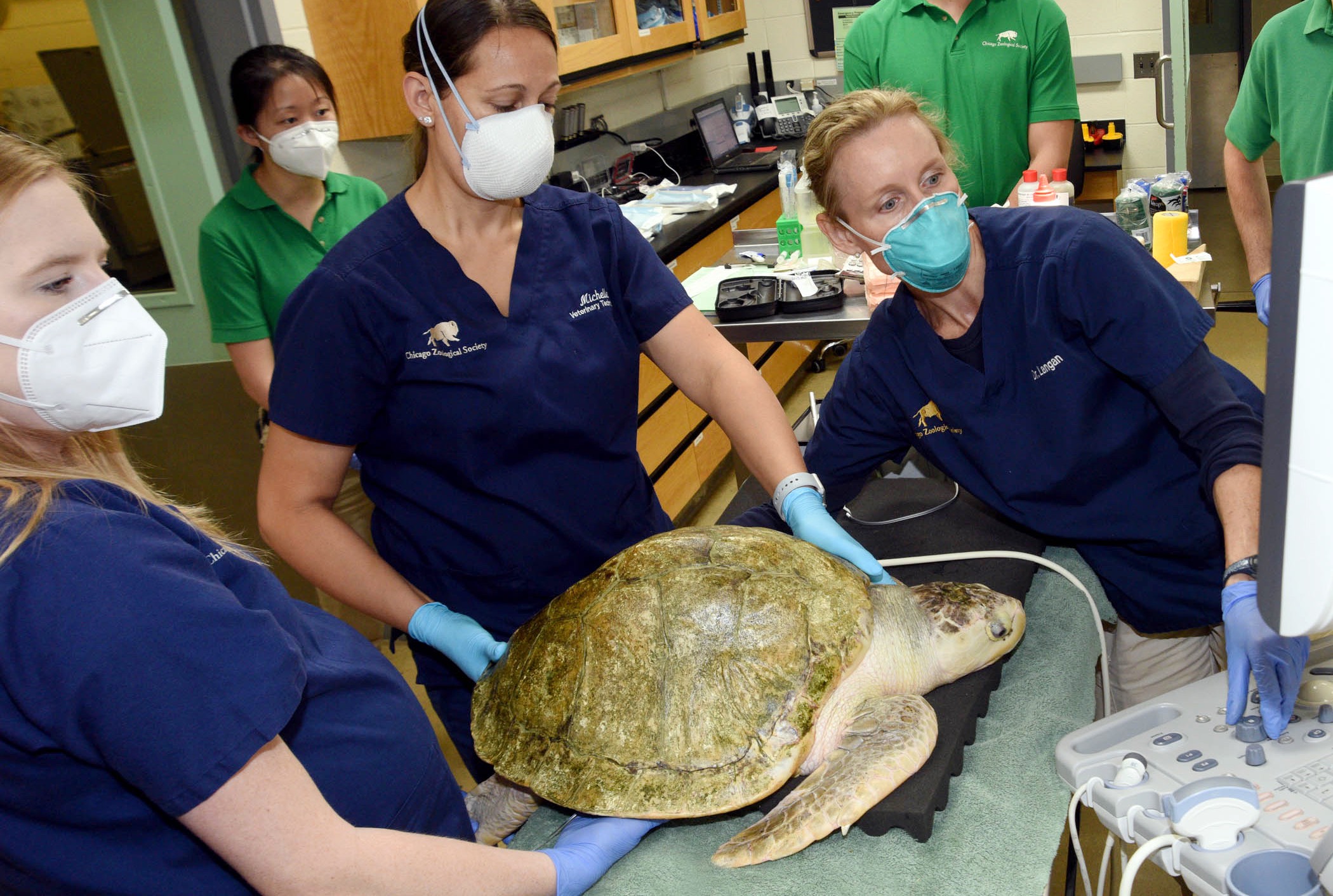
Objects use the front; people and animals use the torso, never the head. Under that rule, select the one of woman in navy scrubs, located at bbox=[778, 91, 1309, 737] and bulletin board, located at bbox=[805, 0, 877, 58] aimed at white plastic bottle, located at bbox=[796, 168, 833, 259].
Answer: the bulletin board

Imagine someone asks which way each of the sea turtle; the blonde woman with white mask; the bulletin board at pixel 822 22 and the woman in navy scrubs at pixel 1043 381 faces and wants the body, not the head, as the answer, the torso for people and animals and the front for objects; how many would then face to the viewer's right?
2

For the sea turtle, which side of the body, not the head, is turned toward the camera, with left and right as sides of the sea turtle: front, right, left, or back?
right

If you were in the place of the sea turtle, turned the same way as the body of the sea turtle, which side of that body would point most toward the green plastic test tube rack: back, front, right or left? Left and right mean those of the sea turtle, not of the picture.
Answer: left

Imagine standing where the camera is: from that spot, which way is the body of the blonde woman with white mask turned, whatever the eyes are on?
to the viewer's right

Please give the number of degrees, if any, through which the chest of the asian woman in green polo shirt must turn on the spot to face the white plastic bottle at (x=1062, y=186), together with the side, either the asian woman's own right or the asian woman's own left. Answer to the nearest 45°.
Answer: approximately 45° to the asian woman's own left

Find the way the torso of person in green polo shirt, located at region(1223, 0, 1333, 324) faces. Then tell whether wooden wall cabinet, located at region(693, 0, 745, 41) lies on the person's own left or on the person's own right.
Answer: on the person's own right

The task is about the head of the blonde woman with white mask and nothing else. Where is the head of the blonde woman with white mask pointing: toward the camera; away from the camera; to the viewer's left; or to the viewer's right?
to the viewer's right

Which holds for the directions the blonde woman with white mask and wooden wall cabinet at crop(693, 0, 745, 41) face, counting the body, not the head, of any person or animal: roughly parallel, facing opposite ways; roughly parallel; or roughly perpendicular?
roughly perpendicular
